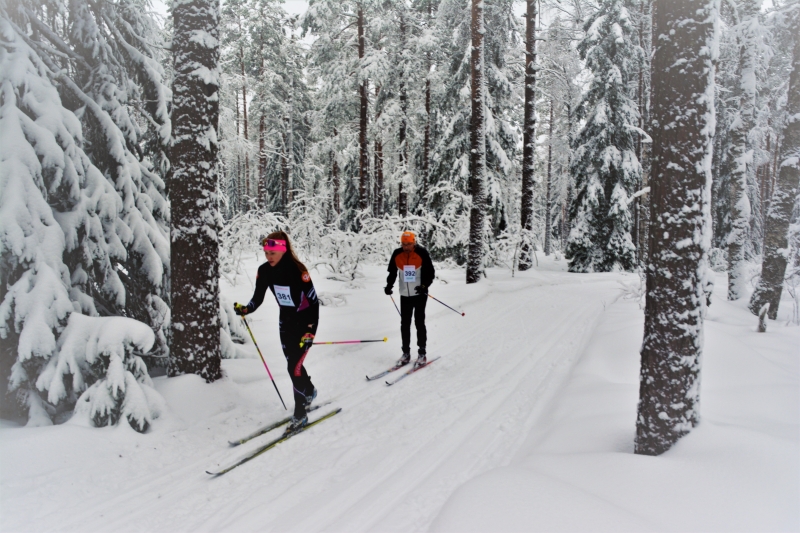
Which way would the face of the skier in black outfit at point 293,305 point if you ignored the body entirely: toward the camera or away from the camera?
toward the camera

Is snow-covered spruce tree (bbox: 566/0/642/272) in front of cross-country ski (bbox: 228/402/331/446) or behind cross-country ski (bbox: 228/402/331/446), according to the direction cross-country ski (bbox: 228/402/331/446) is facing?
behind

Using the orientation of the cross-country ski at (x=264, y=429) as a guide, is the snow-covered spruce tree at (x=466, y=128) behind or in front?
behind

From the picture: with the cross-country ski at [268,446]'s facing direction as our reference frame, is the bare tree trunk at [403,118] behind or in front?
behind

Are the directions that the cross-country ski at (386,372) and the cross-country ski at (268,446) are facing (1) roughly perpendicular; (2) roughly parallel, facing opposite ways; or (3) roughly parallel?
roughly parallel

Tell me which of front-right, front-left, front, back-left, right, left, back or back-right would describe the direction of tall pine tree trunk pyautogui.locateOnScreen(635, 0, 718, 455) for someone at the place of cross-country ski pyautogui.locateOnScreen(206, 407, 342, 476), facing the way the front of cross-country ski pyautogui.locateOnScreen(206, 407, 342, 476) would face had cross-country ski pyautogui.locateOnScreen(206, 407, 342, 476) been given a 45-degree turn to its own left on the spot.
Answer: front-left

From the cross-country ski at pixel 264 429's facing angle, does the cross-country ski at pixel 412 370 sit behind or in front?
behind

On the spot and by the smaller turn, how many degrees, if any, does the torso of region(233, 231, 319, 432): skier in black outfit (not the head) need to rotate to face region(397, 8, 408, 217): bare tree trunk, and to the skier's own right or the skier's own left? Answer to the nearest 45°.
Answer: approximately 135° to the skier's own right

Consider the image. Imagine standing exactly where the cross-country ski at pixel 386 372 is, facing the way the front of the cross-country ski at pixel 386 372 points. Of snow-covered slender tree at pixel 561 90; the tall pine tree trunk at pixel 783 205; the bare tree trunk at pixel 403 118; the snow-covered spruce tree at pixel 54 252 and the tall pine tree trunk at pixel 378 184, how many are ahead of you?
1

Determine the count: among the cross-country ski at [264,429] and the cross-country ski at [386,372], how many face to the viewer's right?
0

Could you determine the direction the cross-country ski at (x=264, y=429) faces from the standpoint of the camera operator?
facing the viewer and to the left of the viewer

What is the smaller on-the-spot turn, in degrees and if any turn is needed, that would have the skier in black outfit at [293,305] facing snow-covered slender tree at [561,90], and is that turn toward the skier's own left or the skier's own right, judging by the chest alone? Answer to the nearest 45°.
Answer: approximately 180°

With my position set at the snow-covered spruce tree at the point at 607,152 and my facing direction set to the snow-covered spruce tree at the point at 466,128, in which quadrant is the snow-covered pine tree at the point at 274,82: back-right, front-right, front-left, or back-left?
front-right
